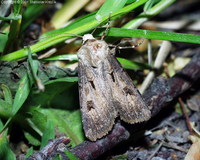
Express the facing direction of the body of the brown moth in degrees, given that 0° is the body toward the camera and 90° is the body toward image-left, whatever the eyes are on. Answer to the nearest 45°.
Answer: approximately 180°

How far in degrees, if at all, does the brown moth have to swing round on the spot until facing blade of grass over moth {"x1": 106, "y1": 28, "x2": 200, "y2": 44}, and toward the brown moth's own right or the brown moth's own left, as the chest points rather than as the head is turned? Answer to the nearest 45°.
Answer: approximately 90° to the brown moth's own right

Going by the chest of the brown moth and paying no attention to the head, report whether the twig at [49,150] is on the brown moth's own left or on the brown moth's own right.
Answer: on the brown moth's own left
